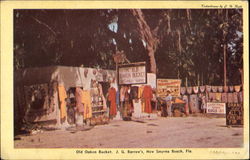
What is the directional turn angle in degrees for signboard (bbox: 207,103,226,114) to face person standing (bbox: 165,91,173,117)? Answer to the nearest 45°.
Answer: approximately 90° to its right

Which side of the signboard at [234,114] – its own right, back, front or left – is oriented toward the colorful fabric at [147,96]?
right

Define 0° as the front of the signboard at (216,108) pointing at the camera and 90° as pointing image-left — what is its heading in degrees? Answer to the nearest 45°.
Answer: approximately 0°

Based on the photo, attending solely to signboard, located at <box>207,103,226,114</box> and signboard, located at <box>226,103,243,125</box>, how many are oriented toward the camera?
2

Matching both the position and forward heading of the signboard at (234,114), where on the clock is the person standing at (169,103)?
The person standing is roughly at 3 o'clock from the signboard.

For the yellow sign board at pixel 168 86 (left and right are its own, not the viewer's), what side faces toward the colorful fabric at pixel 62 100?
right
